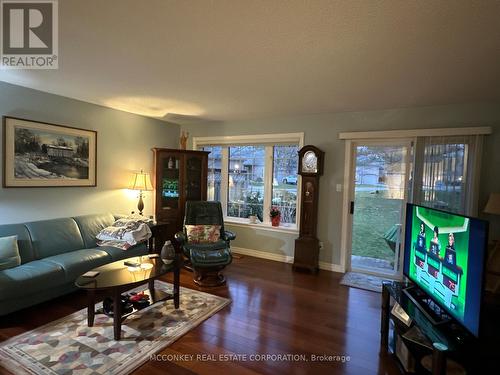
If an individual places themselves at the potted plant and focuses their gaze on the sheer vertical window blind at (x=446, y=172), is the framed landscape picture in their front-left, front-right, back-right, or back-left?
back-right

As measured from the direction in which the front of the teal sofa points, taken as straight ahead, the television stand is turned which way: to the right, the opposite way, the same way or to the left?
the opposite way

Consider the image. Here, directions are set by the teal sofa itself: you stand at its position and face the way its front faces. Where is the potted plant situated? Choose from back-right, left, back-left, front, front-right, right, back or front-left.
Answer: front-left

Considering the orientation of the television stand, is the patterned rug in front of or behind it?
in front

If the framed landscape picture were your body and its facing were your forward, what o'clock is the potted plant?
The potted plant is roughly at 11 o'clock from the framed landscape picture.

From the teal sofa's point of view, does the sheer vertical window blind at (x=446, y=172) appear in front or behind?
in front

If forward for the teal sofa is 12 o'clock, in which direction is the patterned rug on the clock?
The patterned rug is roughly at 1 o'clock from the teal sofa.

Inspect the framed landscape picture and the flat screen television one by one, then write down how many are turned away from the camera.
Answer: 0

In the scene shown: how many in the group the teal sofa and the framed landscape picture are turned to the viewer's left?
0

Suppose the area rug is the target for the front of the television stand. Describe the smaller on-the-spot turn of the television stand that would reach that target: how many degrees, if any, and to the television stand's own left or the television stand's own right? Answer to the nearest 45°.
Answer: approximately 90° to the television stand's own right

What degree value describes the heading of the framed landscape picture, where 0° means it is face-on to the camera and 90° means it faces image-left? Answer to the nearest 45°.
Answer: approximately 315°

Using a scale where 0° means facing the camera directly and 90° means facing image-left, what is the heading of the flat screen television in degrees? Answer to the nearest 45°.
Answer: approximately 45°

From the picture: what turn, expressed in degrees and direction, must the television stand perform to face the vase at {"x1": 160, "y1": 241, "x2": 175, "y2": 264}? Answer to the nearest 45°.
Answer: approximately 45° to its right

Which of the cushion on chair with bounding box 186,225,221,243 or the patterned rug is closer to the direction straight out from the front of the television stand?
the patterned rug
